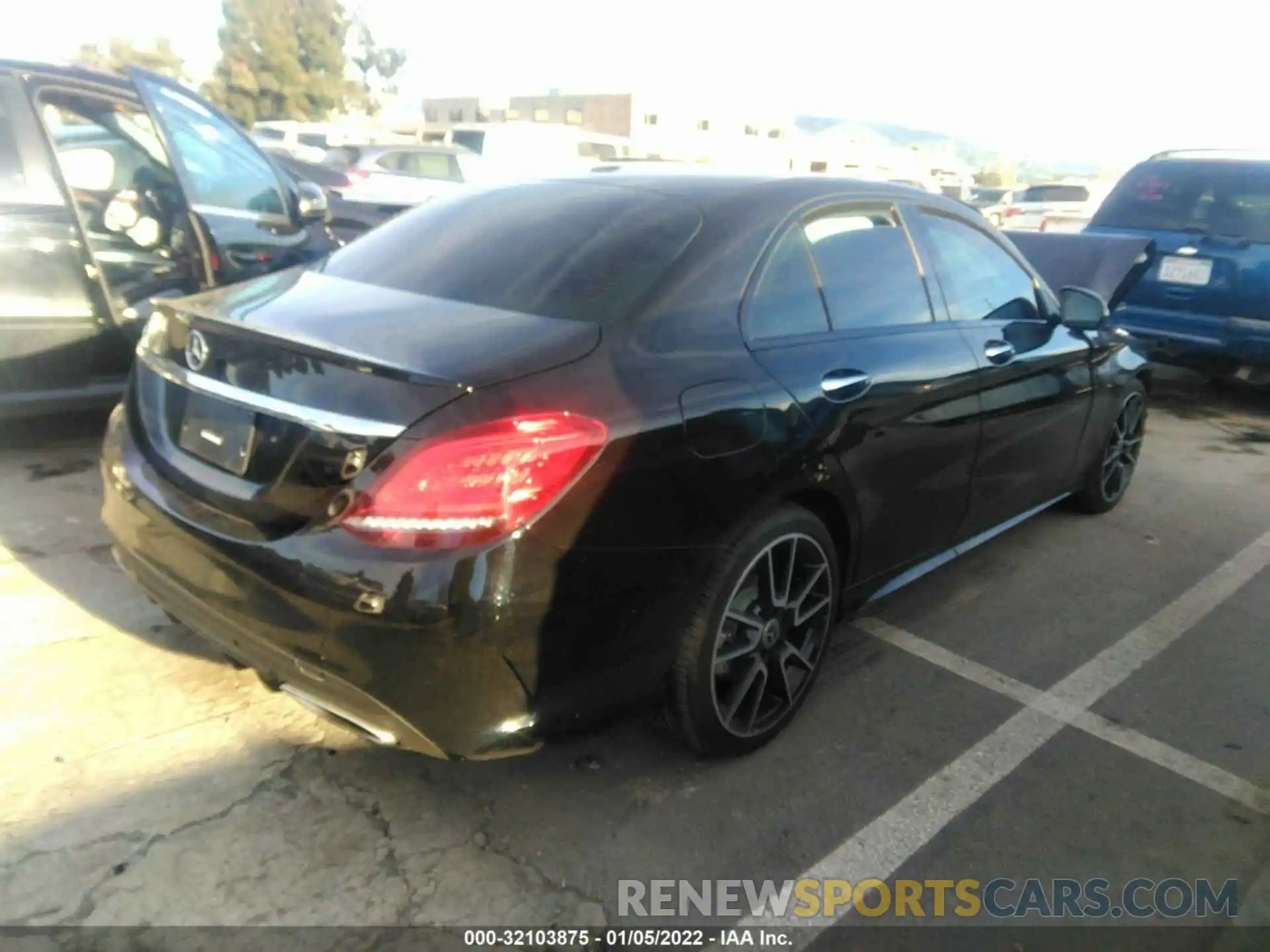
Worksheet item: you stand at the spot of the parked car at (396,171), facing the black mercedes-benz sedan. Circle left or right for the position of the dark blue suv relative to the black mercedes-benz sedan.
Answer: left

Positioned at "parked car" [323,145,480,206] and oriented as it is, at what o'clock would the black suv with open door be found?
The black suv with open door is roughly at 5 o'clock from the parked car.

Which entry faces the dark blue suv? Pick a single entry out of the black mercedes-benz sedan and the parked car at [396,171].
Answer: the black mercedes-benz sedan

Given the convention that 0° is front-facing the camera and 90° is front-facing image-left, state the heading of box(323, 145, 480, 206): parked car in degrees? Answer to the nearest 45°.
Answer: approximately 225°

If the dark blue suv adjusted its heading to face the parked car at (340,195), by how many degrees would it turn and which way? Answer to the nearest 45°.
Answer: approximately 90° to its left

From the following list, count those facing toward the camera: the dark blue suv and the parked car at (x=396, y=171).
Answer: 0

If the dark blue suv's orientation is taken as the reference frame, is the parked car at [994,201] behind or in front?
in front

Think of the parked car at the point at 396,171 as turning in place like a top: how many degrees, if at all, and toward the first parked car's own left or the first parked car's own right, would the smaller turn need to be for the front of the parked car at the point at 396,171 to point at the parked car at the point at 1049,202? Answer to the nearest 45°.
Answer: approximately 45° to the first parked car's own right

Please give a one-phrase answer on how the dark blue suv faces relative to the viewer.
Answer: facing away from the viewer

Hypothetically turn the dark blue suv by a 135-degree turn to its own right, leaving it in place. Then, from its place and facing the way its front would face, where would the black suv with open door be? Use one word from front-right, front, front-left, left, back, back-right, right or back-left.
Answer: right

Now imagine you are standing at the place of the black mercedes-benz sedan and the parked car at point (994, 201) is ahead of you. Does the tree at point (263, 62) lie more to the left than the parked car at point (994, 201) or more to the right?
left

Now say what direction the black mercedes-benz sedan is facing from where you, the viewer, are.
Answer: facing away from the viewer and to the right of the viewer
